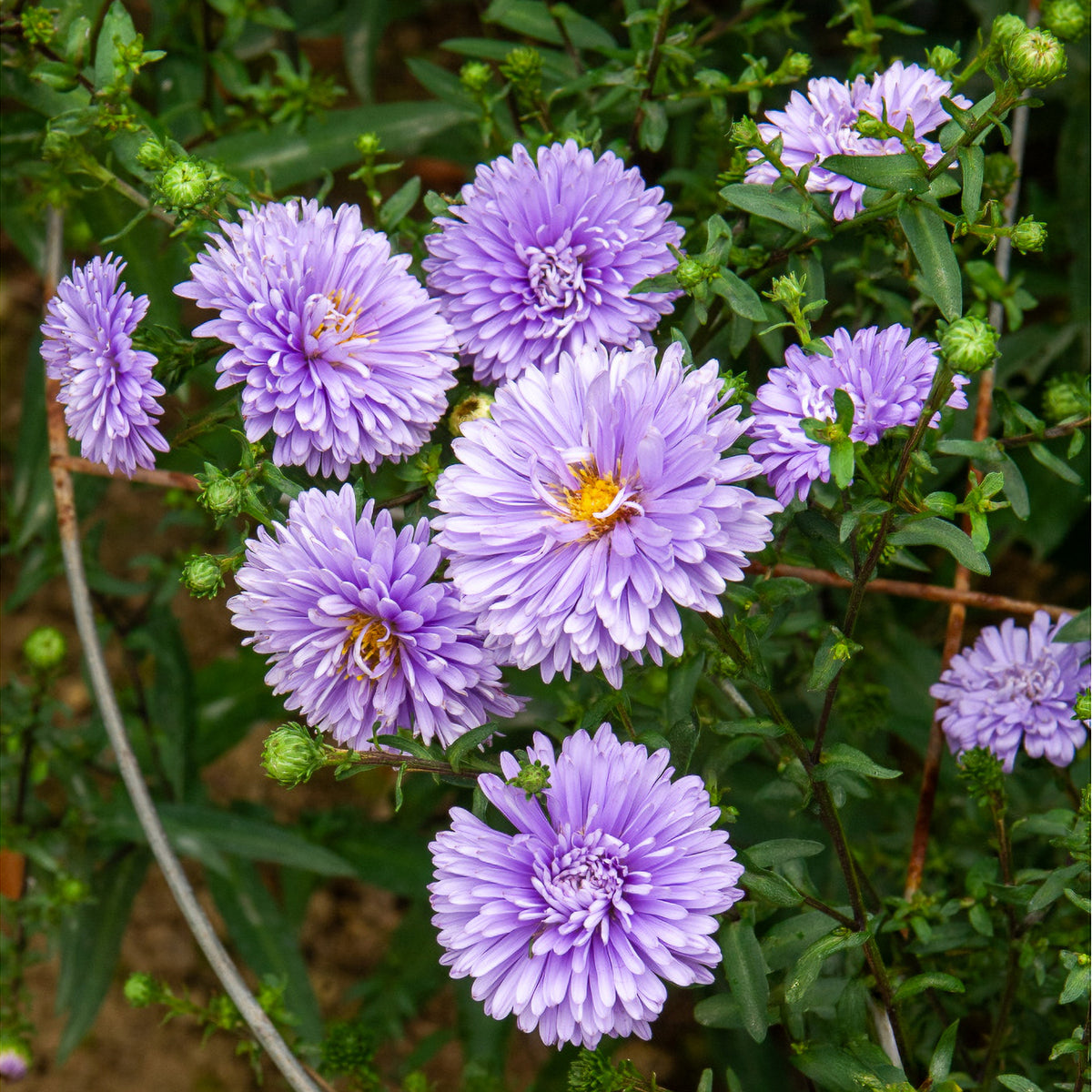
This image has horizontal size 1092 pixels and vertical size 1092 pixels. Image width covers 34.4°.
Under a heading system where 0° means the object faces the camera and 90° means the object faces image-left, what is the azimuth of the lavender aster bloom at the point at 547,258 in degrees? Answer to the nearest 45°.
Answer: approximately 0°
